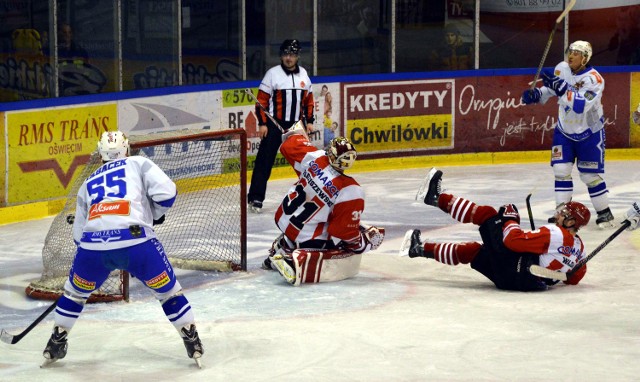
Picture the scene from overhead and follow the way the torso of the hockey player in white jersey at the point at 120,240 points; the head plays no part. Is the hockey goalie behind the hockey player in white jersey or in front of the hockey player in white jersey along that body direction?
in front

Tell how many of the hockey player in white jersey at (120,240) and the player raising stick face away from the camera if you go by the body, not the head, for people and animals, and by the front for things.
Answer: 1

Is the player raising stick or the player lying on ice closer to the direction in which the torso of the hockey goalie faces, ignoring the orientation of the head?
the player raising stick

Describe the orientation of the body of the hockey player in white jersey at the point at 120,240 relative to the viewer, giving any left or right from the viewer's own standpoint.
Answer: facing away from the viewer

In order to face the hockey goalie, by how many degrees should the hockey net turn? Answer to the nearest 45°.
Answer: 0° — it already faces them

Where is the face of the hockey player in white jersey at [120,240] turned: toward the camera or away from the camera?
away from the camera

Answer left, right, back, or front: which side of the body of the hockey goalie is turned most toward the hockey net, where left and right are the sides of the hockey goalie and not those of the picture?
left

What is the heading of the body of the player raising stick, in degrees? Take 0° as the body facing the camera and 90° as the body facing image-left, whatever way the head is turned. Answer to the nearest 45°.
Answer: approximately 45°

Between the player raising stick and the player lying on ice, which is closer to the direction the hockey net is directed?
the player lying on ice

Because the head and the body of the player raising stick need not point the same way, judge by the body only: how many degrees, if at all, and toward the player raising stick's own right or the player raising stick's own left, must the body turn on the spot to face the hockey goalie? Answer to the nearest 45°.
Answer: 0° — they already face them

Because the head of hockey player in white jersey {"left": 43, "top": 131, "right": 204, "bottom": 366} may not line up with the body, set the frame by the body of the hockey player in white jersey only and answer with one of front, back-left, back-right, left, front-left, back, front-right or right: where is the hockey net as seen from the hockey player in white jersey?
front

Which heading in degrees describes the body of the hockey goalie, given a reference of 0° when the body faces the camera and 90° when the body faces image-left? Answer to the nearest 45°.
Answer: approximately 225°

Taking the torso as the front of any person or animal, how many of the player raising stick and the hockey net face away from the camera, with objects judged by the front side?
0

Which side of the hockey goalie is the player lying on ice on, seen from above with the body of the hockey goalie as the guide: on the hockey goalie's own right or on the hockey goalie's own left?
on the hockey goalie's own right

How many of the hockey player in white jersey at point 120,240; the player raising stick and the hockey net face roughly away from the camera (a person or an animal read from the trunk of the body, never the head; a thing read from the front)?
1

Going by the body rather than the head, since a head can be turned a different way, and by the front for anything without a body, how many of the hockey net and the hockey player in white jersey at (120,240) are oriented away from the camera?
1

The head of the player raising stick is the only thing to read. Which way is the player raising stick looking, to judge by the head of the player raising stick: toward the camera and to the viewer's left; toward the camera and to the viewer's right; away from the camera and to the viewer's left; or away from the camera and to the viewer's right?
toward the camera and to the viewer's left
